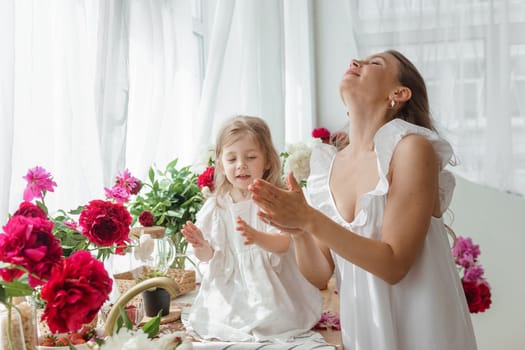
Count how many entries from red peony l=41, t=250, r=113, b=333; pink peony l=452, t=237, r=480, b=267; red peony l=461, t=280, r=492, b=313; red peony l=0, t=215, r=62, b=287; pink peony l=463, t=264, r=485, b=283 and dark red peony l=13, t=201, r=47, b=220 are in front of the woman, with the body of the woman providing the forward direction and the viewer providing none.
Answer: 3

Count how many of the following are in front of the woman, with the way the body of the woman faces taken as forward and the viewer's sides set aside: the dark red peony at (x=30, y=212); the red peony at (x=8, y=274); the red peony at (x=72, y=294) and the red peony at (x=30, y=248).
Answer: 4

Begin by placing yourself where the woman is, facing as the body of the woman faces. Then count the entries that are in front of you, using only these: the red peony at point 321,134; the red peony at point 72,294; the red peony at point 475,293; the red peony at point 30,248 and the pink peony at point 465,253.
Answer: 2

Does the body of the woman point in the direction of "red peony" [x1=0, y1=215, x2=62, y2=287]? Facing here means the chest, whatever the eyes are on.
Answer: yes

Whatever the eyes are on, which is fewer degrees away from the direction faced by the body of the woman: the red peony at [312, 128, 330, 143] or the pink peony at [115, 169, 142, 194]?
the pink peony

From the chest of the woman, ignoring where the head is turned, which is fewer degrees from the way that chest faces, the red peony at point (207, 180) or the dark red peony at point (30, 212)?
the dark red peony

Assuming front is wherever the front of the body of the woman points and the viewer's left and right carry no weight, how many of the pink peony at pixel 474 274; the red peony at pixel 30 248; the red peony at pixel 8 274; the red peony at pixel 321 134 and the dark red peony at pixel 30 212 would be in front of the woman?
3

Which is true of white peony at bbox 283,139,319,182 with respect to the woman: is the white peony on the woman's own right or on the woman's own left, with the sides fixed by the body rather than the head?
on the woman's own right

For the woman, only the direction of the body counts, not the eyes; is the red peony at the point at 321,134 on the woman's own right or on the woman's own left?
on the woman's own right

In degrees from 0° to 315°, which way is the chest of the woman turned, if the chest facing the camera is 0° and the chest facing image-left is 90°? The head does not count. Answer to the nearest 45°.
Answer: approximately 45°

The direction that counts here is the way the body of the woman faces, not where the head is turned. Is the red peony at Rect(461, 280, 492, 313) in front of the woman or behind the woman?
behind
